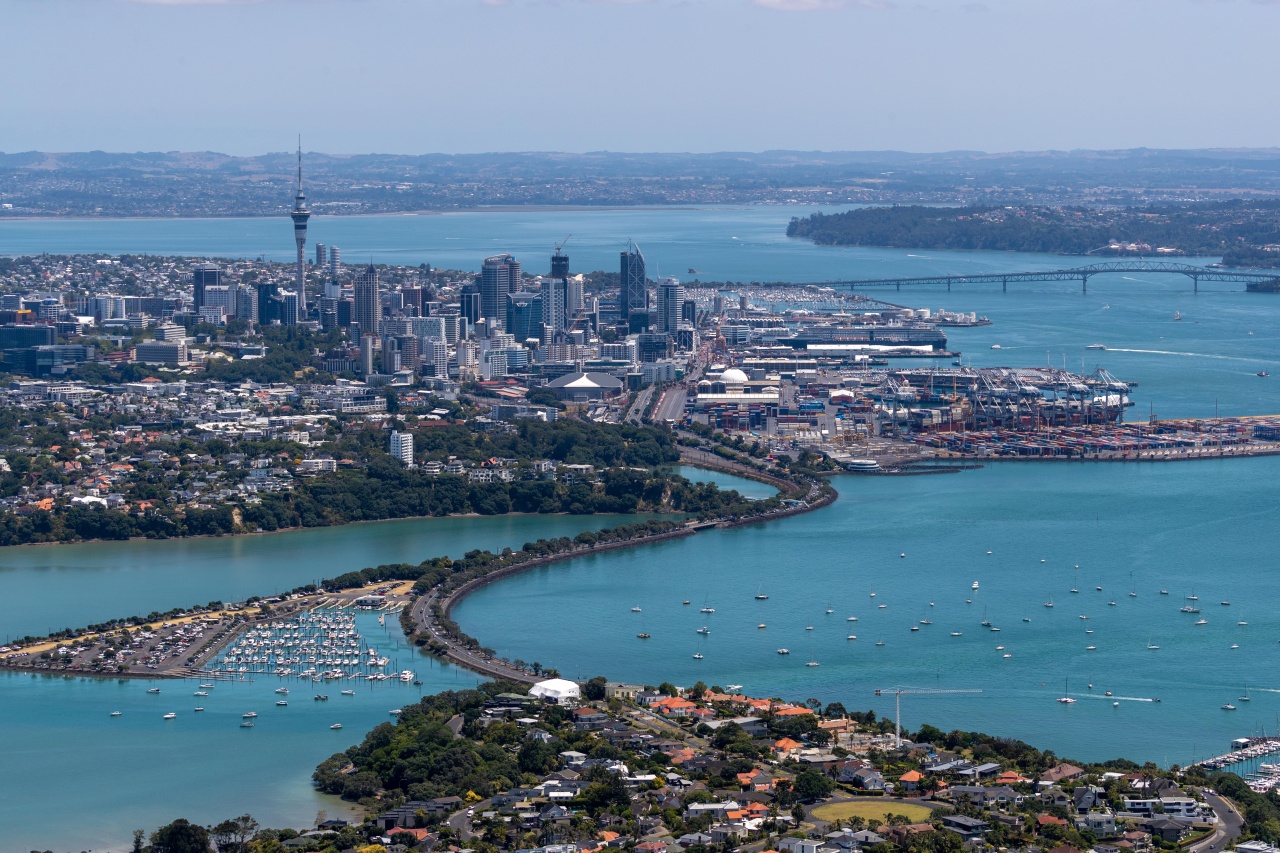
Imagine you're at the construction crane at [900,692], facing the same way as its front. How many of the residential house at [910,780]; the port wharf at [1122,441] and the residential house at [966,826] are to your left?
1

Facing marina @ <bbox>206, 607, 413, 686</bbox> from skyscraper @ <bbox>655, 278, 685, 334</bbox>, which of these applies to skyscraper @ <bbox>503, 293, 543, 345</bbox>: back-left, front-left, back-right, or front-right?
front-right

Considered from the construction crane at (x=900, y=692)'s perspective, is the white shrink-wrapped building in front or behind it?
behind

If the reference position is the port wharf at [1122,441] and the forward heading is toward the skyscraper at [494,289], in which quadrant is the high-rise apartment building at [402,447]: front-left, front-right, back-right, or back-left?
front-left

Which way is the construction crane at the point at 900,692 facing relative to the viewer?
to the viewer's right

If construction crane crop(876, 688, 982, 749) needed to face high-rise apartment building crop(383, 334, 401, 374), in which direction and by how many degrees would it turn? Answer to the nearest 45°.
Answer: approximately 135° to its left

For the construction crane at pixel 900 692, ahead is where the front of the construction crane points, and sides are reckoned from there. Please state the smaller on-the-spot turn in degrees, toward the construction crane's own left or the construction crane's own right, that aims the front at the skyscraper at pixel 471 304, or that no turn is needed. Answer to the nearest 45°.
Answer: approximately 90° to the construction crane's own left

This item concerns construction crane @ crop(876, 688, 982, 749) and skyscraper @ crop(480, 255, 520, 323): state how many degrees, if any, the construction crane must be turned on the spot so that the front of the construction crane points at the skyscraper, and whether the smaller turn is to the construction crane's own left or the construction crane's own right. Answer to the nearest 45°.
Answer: approximately 90° to the construction crane's own left

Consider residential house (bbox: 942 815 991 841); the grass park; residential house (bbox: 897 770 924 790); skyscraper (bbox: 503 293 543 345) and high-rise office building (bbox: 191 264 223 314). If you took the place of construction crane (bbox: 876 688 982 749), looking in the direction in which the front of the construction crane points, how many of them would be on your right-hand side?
3

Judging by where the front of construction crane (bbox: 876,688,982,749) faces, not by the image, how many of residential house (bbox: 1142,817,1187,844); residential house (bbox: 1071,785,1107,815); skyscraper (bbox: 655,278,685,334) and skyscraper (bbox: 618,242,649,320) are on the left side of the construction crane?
2

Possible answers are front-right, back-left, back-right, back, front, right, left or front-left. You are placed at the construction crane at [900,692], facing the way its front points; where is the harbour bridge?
left

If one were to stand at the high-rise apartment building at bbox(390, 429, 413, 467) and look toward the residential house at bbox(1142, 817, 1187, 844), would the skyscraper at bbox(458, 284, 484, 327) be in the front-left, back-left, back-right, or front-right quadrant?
back-left

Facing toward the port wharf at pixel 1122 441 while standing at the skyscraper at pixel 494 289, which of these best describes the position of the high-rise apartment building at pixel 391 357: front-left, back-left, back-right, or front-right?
front-right

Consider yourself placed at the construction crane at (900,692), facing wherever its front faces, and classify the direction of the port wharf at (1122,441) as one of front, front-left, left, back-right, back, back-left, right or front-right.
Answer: left

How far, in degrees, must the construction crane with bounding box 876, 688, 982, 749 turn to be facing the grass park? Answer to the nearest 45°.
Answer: approximately 90° to its right

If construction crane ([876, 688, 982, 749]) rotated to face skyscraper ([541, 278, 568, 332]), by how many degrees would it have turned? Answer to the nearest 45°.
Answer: approximately 90° to its left

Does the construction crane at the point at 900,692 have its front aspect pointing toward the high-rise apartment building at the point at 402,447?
no

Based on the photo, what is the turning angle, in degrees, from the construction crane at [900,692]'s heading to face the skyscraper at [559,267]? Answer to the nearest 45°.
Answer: approximately 90° to its left

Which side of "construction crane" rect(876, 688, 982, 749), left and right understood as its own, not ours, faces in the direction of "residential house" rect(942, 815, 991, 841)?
right

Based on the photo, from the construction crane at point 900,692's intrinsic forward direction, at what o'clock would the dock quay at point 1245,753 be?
The dock quay is roughly at 1 o'clock from the construction crane.

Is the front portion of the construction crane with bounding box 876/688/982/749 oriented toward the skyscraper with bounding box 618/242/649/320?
no
